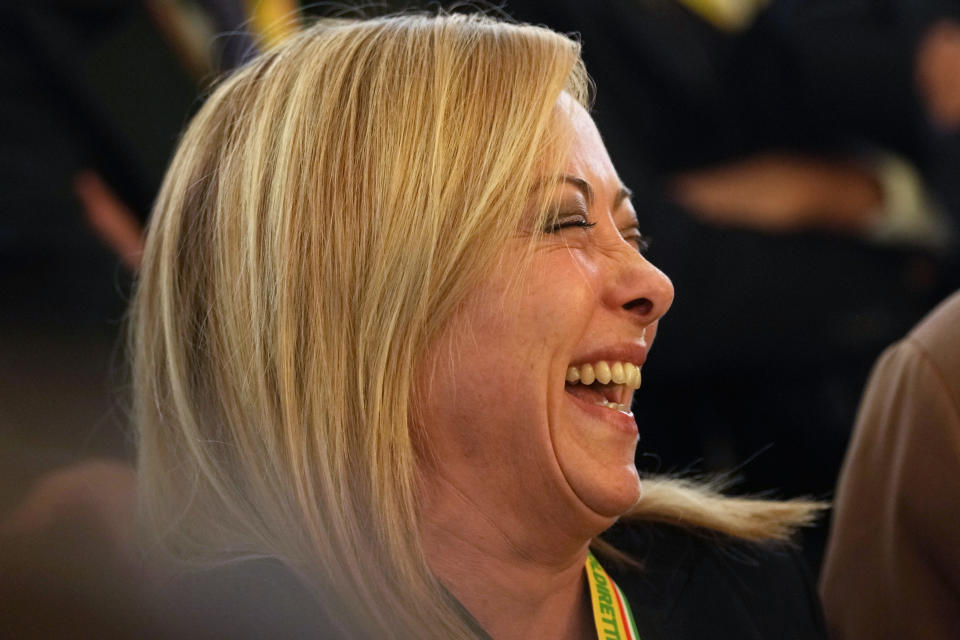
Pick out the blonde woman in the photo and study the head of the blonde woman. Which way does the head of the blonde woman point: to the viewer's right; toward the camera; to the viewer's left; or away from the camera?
to the viewer's right

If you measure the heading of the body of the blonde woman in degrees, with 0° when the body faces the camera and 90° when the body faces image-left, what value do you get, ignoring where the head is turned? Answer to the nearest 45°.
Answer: approximately 315°
